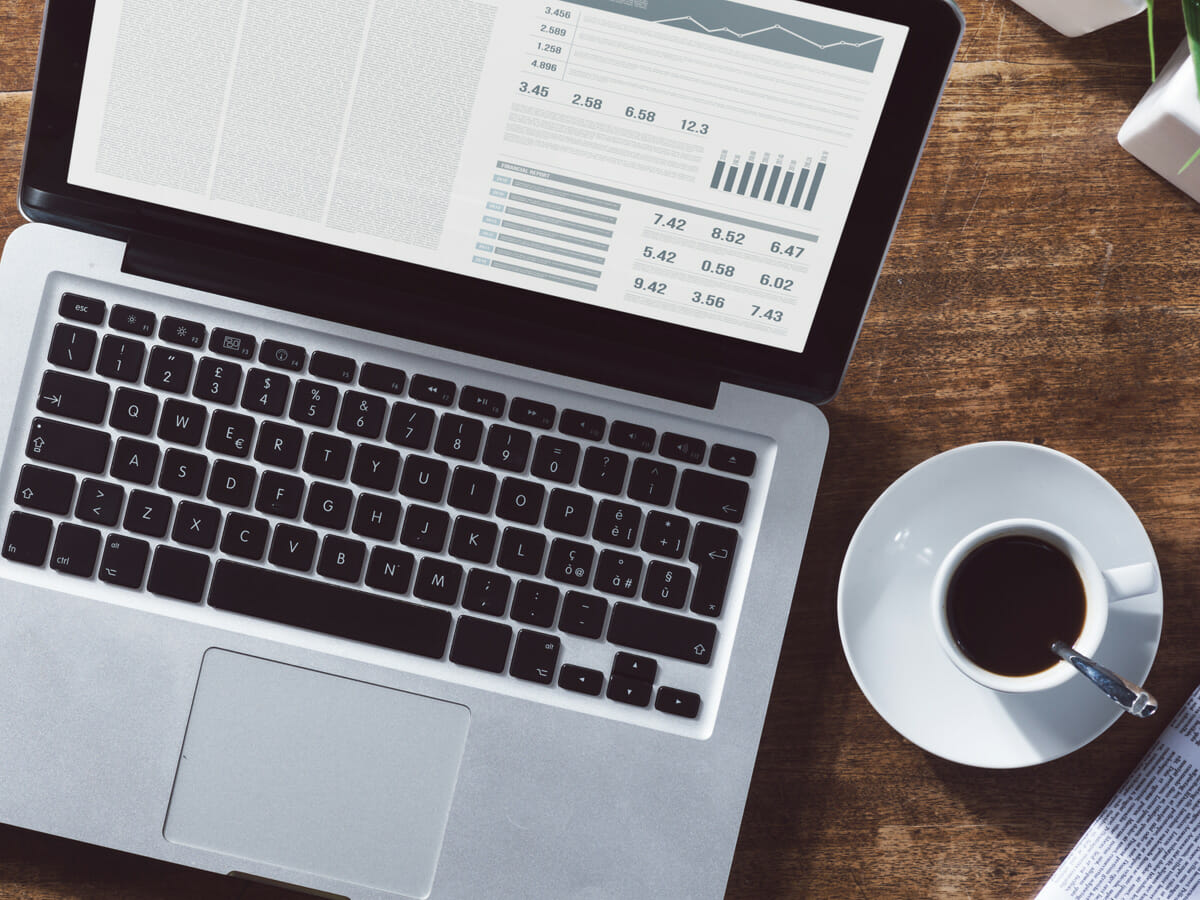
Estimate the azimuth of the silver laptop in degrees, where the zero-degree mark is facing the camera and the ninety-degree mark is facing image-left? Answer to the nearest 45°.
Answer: approximately 0°
